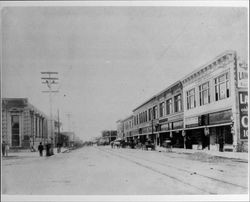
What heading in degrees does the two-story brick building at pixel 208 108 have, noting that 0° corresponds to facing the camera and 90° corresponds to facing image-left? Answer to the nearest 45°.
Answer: approximately 45°

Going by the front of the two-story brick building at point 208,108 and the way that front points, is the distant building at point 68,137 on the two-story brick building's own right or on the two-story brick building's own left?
on the two-story brick building's own right

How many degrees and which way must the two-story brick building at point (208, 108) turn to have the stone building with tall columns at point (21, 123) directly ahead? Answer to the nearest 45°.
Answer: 0° — it already faces it
